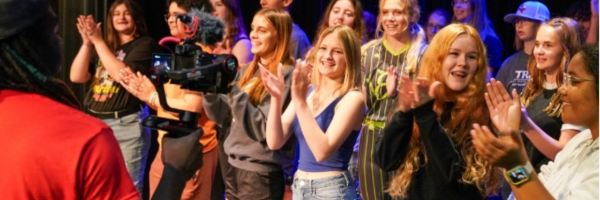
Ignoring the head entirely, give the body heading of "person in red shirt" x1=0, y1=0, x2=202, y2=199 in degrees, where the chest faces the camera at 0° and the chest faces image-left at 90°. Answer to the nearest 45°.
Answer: approximately 225°

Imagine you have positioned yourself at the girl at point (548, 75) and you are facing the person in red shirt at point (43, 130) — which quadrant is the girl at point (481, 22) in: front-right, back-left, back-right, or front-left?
back-right

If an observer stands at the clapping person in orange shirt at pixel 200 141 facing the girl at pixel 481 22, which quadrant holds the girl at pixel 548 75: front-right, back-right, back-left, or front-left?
front-right

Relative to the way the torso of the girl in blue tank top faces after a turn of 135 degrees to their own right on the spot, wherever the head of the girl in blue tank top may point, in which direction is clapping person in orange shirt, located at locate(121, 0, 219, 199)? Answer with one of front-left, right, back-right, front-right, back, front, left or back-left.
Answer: front-left

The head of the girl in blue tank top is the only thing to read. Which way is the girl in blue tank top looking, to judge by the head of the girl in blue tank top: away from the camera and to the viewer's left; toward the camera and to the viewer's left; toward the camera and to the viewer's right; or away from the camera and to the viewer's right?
toward the camera and to the viewer's left

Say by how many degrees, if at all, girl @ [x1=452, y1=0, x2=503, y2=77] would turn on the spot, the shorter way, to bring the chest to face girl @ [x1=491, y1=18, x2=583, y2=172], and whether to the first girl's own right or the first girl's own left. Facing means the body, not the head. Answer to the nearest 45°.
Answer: approximately 45° to the first girl's own left

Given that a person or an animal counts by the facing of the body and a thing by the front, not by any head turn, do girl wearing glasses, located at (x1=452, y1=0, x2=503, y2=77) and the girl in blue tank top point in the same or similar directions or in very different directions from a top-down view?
same or similar directions

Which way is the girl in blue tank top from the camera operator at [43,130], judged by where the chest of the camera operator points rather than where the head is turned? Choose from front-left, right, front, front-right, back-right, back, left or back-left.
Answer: front

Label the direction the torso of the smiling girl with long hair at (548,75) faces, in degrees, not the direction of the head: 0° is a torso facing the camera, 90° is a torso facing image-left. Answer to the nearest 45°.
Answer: approximately 45°

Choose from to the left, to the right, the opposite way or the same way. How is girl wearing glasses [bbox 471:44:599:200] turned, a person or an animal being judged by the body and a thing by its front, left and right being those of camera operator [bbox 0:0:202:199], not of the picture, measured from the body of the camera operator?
to the left

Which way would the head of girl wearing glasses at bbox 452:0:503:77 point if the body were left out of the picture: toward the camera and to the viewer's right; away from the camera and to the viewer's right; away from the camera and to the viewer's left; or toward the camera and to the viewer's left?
toward the camera and to the viewer's left

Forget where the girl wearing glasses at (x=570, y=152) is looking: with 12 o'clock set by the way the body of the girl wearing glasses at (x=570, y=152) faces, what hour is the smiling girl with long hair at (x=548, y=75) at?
the smiling girl with long hair at (x=548, y=75) is roughly at 3 o'clock from the girl wearing glasses at (x=570, y=152).

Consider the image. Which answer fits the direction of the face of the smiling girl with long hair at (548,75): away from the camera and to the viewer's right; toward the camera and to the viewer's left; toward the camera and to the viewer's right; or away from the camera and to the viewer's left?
toward the camera and to the viewer's left

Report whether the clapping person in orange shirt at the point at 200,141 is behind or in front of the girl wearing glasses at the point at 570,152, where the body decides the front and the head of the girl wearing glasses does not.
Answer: in front

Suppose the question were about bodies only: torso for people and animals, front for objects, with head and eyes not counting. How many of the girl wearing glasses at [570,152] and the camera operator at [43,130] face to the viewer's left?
1

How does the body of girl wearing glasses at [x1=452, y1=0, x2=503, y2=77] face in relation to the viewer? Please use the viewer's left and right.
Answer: facing the viewer and to the left of the viewer

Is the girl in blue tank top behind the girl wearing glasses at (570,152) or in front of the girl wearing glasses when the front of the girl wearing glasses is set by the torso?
in front

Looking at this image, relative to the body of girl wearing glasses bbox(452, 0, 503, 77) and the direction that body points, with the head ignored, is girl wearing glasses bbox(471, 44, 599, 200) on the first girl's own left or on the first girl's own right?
on the first girl's own left

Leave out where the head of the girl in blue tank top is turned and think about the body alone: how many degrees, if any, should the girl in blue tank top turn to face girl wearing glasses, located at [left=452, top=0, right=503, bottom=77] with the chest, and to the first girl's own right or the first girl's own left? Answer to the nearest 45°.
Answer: approximately 180°
